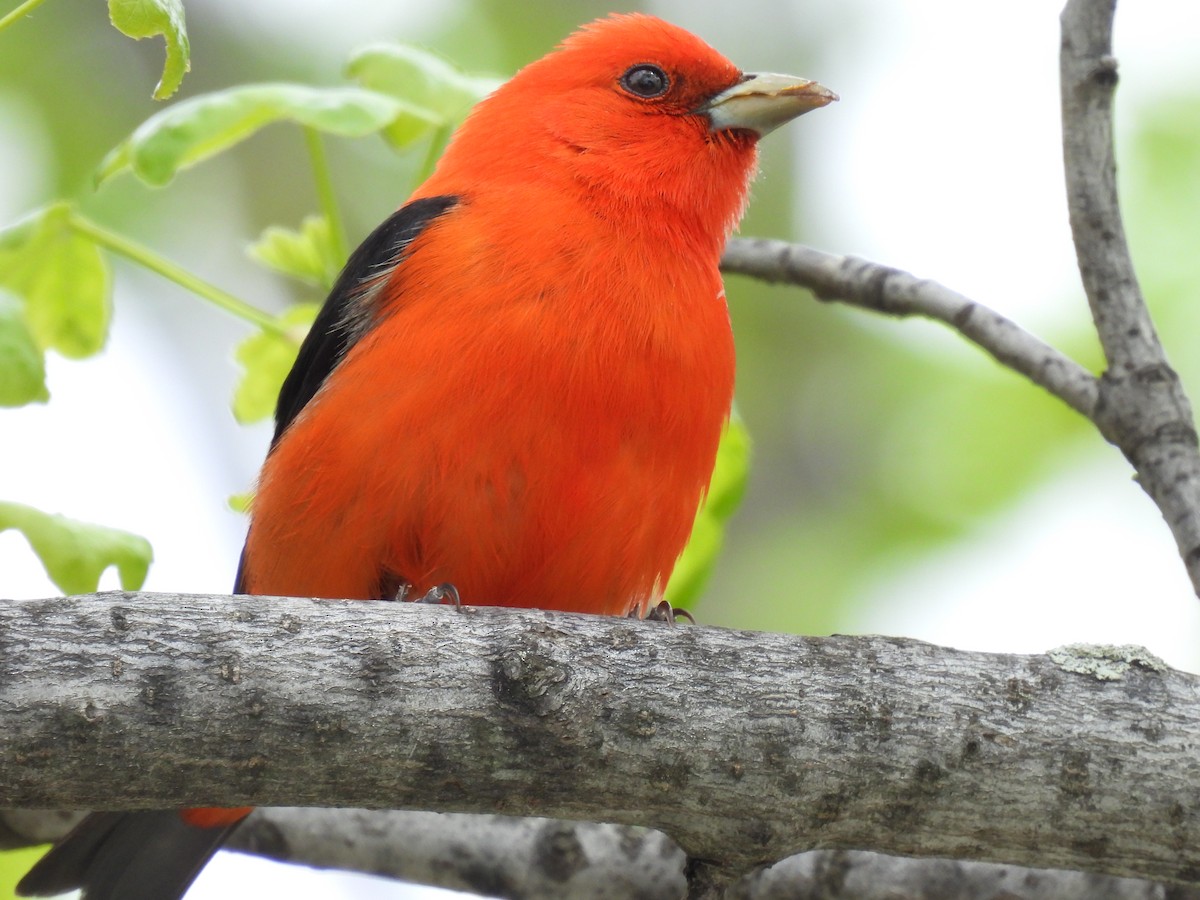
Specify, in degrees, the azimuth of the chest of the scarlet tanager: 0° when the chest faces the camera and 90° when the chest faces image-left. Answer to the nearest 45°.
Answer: approximately 315°

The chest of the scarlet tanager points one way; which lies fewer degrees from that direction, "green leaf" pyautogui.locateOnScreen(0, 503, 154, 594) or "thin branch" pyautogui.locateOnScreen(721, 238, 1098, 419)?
the thin branch
